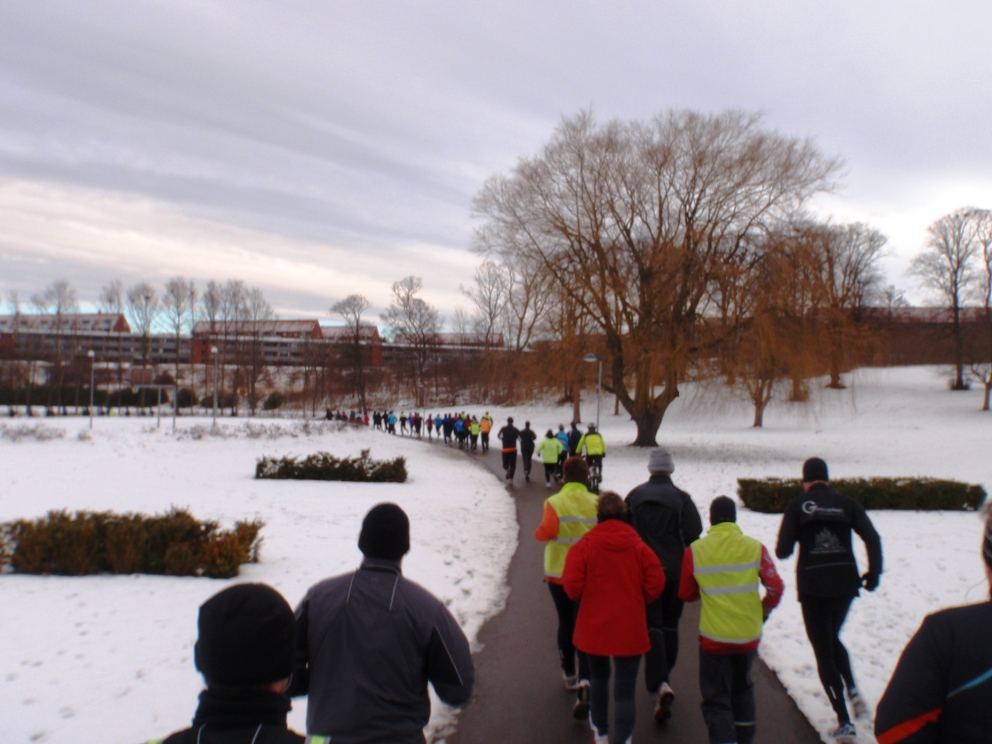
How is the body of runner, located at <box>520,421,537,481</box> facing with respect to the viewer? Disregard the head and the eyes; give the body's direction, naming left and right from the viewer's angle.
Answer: facing away from the viewer

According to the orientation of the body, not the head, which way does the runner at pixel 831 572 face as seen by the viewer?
away from the camera

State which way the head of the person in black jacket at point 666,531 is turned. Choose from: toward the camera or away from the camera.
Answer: away from the camera

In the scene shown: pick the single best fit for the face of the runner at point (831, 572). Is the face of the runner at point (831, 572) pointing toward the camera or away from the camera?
away from the camera

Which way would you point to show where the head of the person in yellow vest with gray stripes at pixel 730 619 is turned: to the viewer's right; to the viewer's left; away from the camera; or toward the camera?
away from the camera

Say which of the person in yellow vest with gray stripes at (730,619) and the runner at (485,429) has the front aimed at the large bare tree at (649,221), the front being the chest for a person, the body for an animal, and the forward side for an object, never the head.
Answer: the person in yellow vest with gray stripes

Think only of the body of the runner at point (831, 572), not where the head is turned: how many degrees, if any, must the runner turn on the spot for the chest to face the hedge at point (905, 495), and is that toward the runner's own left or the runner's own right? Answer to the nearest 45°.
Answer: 0° — they already face it

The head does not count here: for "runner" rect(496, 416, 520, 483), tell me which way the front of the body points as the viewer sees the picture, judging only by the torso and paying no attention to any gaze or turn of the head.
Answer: away from the camera

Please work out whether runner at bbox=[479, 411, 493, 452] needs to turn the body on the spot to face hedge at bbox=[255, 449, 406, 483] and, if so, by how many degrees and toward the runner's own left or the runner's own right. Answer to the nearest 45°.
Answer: approximately 180°

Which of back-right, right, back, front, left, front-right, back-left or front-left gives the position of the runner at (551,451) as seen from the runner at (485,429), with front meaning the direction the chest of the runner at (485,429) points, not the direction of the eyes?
back

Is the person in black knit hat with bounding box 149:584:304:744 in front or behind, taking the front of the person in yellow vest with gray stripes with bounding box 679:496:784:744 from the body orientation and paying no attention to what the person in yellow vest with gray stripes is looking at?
behind

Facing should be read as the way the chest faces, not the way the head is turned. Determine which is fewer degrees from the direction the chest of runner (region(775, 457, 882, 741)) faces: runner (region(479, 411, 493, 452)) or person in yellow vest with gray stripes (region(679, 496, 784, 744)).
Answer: the runner

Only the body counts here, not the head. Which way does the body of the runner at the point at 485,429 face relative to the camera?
away from the camera
